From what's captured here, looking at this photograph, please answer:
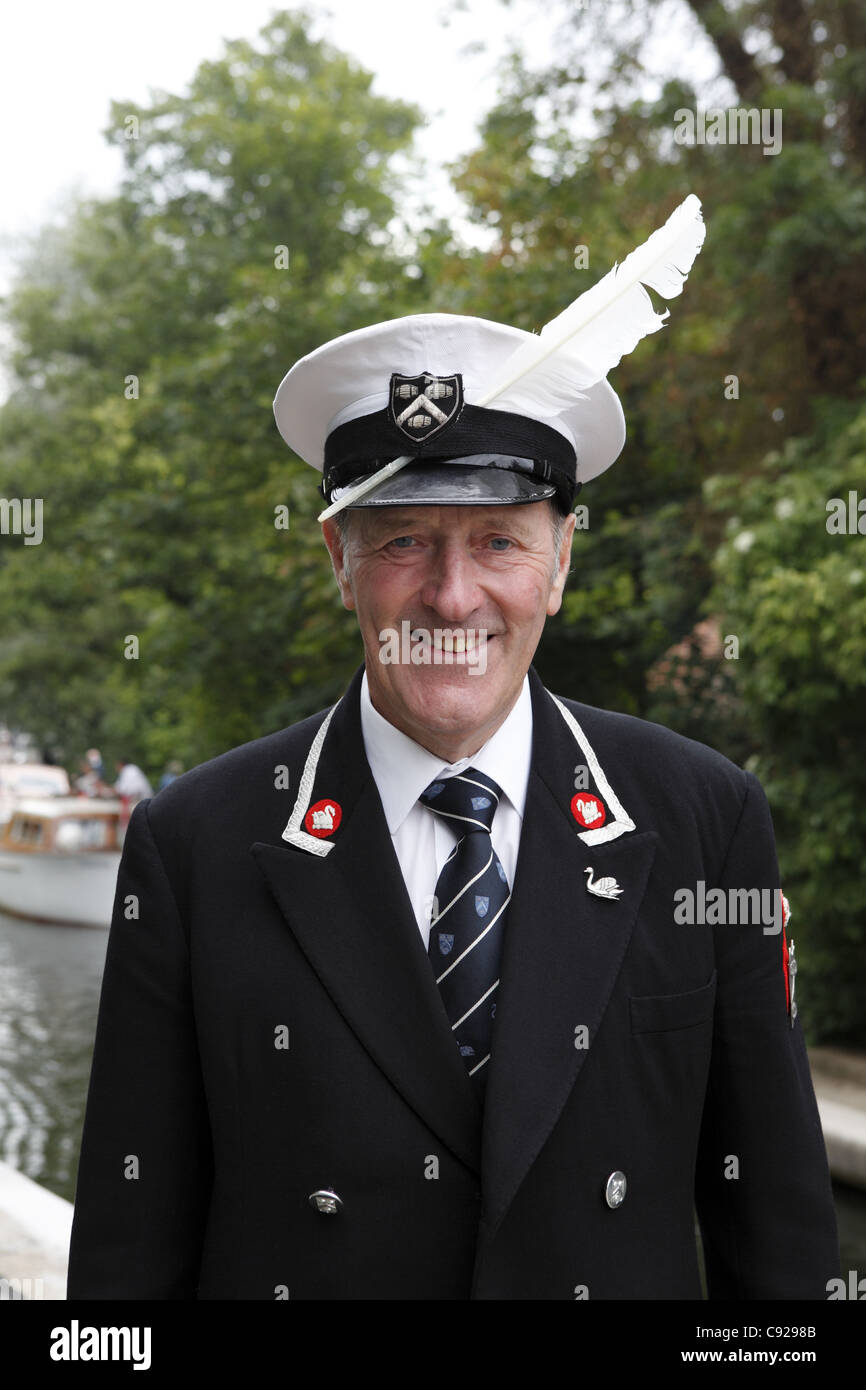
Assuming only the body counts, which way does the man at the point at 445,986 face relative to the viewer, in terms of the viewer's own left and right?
facing the viewer

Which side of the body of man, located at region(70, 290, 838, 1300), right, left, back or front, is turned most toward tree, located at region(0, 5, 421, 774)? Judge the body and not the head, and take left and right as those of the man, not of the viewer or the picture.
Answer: back
